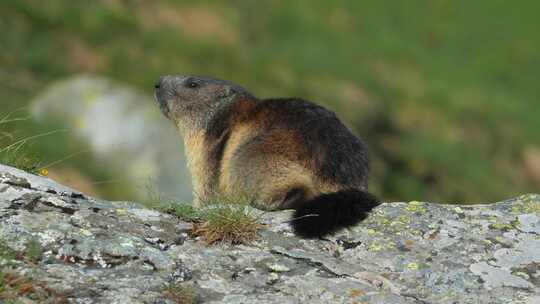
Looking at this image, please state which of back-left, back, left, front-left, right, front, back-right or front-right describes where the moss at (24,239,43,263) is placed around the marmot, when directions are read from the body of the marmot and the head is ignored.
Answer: front-left

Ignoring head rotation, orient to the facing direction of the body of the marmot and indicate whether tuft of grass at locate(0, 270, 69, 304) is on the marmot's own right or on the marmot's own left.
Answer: on the marmot's own left

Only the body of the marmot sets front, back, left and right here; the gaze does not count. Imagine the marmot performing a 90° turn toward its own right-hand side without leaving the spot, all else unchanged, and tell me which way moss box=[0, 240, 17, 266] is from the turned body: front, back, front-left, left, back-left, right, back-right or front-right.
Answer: back-left

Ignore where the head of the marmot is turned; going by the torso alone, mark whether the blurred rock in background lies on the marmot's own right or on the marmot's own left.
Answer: on the marmot's own right

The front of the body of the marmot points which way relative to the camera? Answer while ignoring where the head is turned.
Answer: to the viewer's left
